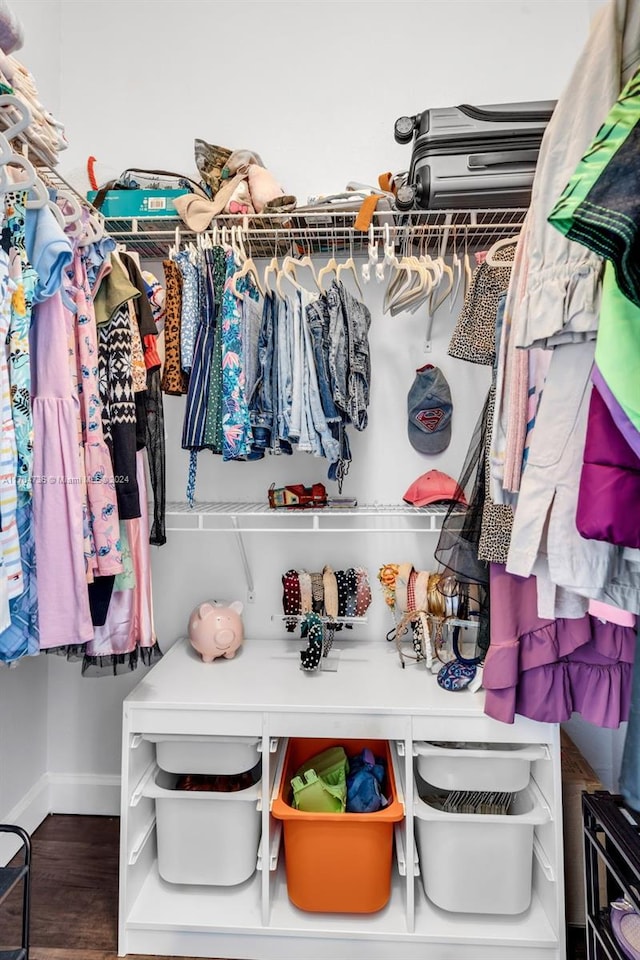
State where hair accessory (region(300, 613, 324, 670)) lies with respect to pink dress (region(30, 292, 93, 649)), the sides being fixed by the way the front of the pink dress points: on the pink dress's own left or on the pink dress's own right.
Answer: on the pink dress's own left

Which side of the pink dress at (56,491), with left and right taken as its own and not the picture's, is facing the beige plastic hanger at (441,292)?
left

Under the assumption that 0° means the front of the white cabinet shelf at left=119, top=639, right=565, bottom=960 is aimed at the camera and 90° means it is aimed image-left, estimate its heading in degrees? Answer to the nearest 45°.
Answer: approximately 0°

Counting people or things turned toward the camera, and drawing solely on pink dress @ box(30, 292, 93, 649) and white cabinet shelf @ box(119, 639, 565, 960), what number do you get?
2

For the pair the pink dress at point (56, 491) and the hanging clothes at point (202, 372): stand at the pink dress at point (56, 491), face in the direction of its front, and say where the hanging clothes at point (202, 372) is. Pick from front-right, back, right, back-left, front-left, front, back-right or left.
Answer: back-left

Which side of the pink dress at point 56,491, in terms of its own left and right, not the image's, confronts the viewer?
front

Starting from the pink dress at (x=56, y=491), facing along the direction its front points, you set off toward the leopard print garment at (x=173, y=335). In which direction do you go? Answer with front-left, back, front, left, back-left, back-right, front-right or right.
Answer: back-left
